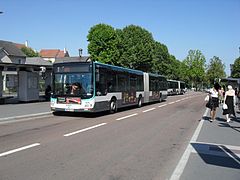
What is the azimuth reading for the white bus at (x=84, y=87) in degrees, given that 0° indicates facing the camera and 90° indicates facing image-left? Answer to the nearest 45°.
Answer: approximately 45°
